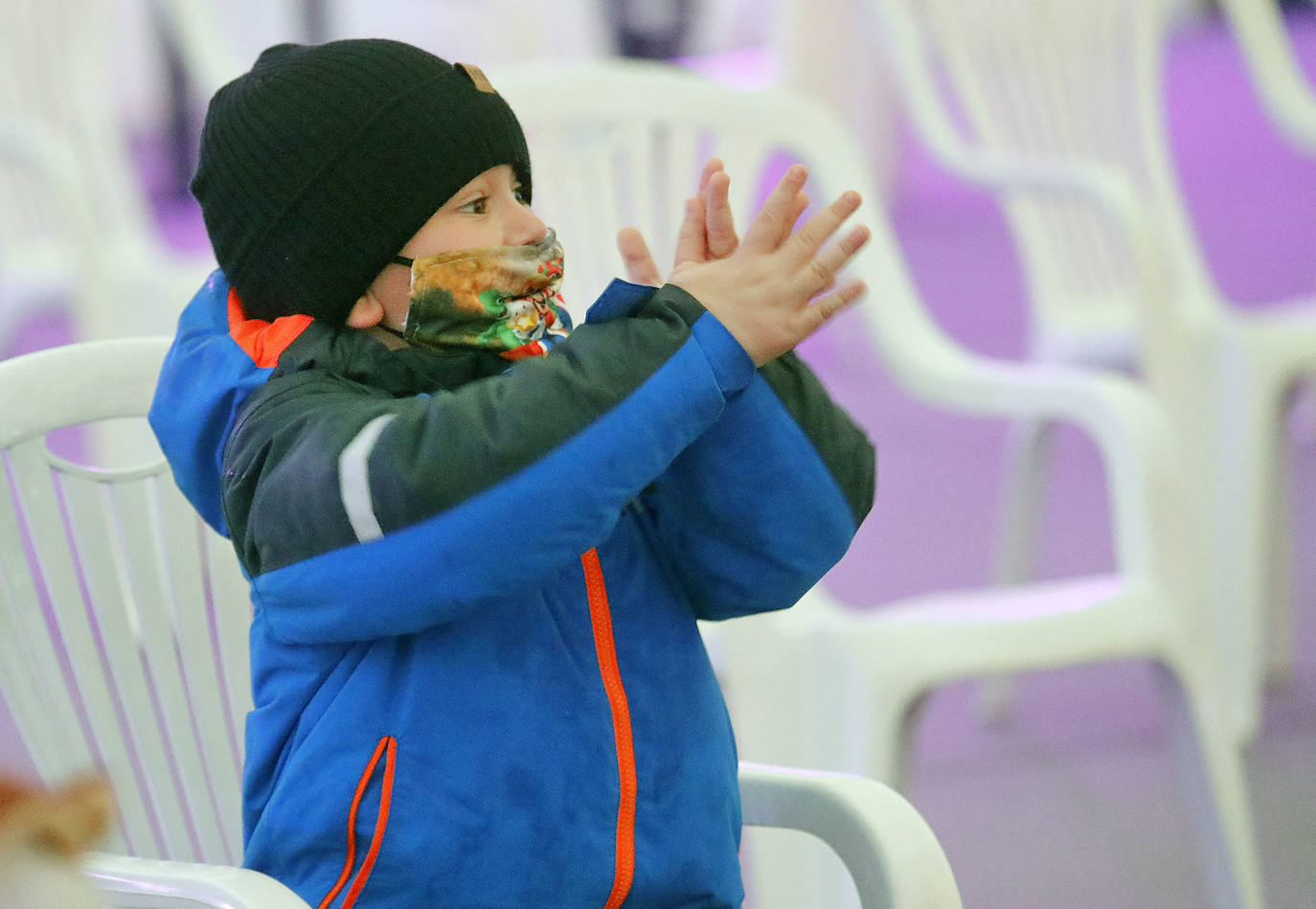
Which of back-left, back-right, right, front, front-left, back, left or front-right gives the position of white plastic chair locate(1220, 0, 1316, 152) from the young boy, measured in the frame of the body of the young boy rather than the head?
left

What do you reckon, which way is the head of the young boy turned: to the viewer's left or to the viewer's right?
to the viewer's right

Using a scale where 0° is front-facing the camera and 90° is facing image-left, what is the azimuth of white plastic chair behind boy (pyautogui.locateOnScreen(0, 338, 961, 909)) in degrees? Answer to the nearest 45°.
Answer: approximately 315°

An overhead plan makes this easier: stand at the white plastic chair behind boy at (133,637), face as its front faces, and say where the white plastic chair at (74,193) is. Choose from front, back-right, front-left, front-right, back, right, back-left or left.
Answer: back-left

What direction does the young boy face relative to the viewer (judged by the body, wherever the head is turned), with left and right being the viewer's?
facing the viewer and to the right of the viewer

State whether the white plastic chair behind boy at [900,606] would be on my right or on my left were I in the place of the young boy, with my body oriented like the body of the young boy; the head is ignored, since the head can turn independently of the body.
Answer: on my left

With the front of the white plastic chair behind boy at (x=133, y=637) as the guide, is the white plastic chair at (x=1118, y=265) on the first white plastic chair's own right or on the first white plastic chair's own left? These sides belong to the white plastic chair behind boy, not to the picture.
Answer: on the first white plastic chair's own left
